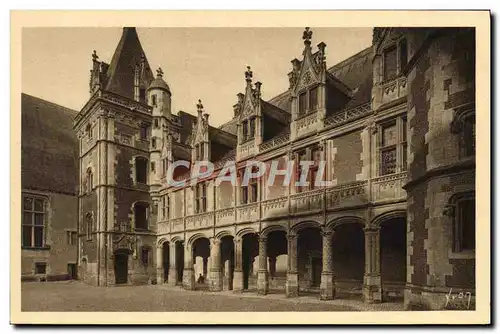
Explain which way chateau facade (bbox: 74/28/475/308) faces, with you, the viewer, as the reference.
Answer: facing the viewer and to the left of the viewer
